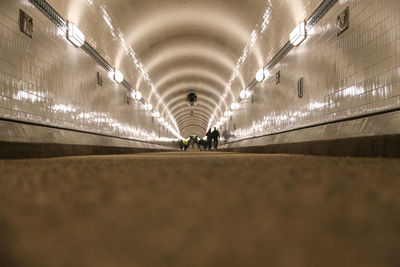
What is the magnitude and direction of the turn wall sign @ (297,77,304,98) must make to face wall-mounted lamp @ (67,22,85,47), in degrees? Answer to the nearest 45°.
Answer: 0° — it already faces it

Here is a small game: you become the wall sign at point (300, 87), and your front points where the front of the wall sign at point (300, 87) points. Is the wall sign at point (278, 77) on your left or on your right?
on your right

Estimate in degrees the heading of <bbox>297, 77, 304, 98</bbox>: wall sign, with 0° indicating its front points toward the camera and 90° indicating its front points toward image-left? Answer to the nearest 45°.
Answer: approximately 90°

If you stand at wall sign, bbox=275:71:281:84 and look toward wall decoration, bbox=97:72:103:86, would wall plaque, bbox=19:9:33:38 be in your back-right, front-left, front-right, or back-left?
front-left

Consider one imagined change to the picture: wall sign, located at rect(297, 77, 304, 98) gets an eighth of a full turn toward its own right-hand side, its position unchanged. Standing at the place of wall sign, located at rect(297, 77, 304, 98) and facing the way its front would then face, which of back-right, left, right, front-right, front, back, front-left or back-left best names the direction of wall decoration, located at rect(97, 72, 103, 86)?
front-left

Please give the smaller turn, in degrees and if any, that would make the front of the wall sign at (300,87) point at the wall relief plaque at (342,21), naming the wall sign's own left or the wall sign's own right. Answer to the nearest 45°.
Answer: approximately 90° to the wall sign's own left

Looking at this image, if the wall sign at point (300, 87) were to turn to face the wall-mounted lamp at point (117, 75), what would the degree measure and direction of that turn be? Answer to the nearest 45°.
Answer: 0° — it already faces it

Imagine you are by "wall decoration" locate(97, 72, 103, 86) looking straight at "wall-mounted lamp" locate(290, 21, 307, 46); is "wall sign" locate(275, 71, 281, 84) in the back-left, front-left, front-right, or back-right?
front-left
